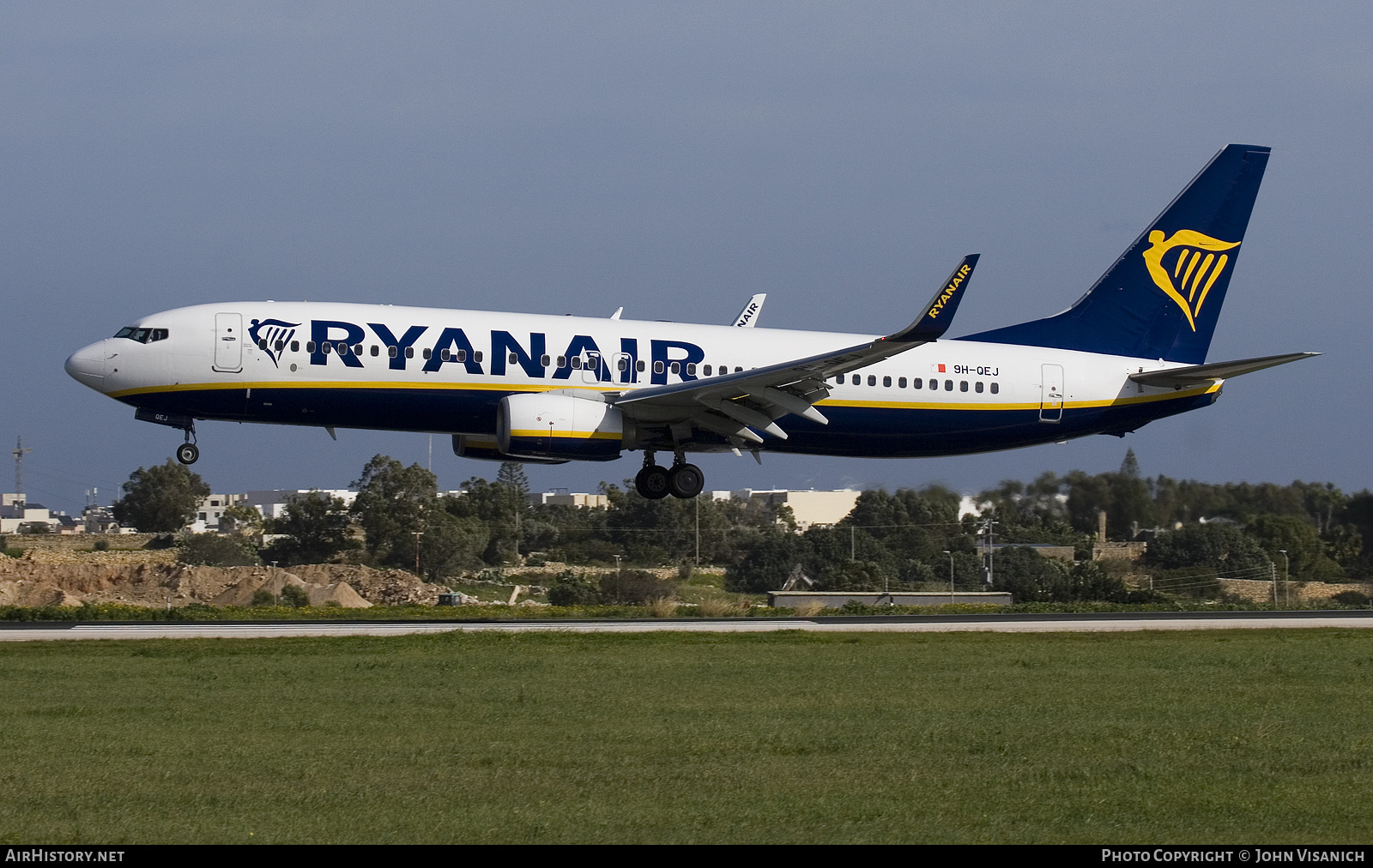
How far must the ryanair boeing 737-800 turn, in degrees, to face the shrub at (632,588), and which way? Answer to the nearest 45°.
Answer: approximately 90° to its right

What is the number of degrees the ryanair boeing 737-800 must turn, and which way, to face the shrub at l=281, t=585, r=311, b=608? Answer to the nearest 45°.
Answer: approximately 45° to its right

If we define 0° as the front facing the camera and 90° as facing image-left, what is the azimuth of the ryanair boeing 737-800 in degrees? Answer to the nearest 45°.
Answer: approximately 90°
